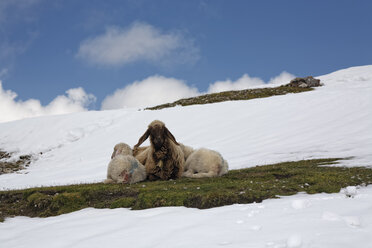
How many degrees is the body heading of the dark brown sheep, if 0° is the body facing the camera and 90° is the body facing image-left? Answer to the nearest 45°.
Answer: approximately 0°

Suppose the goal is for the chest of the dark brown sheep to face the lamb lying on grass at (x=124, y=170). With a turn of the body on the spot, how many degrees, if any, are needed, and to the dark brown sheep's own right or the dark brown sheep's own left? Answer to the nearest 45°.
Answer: approximately 90° to the dark brown sheep's own right

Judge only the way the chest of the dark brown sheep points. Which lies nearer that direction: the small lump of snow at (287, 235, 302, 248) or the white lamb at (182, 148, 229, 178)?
the small lump of snow
